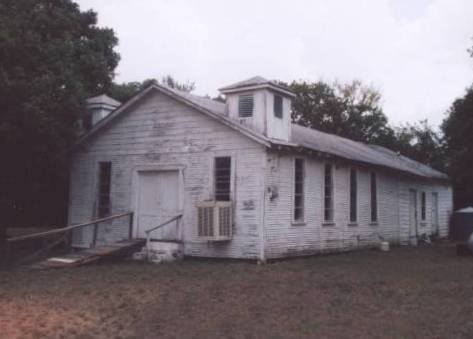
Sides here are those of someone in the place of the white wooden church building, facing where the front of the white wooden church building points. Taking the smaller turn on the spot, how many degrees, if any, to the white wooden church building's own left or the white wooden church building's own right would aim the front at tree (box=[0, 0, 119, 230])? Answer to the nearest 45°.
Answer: approximately 45° to the white wooden church building's own right

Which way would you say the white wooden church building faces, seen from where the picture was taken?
facing the viewer and to the left of the viewer

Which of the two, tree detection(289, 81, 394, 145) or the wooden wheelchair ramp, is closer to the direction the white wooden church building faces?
the wooden wheelchair ramp

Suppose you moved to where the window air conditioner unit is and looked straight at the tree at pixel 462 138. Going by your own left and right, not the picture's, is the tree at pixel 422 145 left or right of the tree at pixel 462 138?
left

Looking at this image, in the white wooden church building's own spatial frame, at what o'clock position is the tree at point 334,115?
The tree is roughly at 5 o'clock from the white wooden church building.

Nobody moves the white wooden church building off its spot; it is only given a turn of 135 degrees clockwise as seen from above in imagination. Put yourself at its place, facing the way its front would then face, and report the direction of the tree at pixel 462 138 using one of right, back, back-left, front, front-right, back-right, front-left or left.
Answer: right

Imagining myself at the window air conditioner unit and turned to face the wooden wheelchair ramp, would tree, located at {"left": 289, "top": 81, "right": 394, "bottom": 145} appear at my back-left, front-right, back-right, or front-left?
back-right
